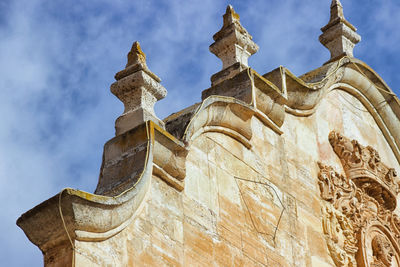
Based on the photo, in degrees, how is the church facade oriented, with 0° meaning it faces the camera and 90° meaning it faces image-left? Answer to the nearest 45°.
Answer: approximately 315°
